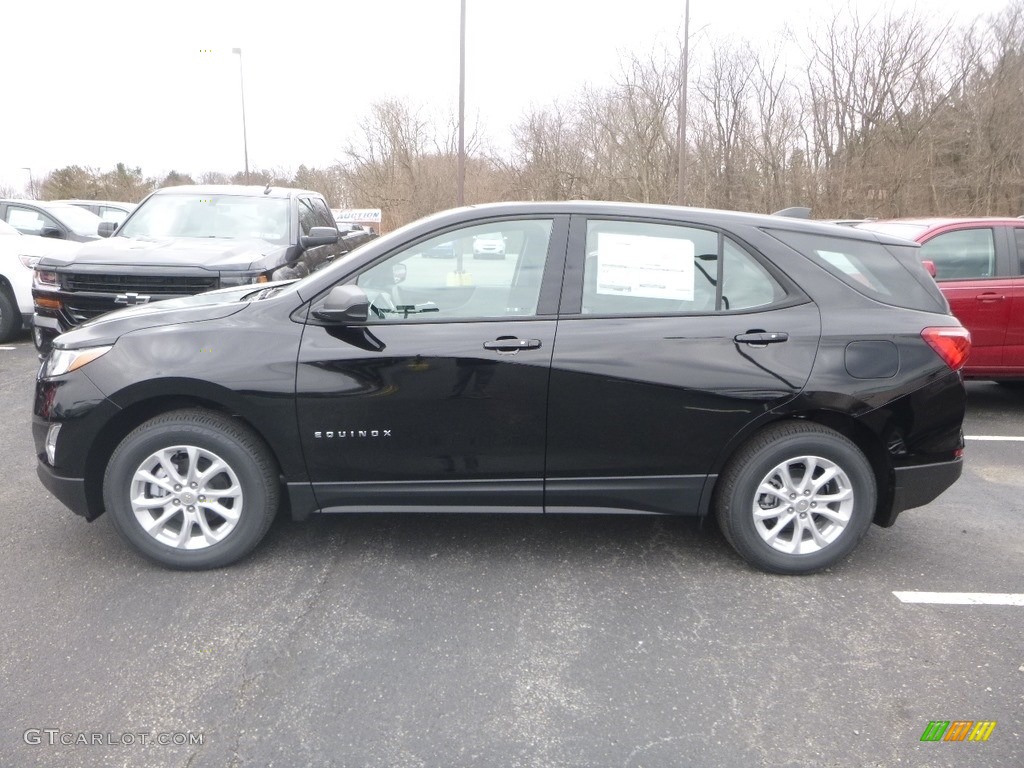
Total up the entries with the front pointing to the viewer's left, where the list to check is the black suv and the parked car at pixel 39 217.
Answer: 1

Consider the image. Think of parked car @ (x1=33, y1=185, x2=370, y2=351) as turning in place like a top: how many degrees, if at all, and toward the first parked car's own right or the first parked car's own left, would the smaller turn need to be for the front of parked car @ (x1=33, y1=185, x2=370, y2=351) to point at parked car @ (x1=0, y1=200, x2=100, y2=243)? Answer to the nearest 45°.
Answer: approximately 135° to the first parked car's own right

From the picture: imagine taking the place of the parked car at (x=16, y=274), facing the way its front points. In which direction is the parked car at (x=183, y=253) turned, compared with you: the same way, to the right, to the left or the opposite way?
to the right

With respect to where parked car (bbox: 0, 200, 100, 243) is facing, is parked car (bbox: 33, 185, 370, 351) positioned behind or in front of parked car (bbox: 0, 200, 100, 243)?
in front

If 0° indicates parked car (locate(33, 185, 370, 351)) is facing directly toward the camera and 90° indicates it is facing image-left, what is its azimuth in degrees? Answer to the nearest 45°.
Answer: approximately 45°

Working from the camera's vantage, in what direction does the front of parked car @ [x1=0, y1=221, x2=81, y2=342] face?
facing the viewer and to the right of the viewer

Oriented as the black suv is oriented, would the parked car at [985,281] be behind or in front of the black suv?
behind

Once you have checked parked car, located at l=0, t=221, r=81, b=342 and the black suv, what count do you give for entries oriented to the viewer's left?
1

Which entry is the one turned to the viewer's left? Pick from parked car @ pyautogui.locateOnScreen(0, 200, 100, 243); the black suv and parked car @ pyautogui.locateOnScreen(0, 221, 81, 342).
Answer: the black suv

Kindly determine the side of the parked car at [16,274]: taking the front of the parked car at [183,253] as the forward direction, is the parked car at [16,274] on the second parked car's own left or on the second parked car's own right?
on the second parked car's own right

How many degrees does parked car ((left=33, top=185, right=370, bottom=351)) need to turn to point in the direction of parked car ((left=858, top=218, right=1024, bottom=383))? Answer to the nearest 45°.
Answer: approximately 90° to its left

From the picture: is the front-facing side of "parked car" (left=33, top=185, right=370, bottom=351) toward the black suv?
no

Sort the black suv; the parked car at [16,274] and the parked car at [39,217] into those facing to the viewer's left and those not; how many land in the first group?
1

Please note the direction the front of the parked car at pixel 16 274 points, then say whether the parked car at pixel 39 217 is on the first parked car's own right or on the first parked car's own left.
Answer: on the first parked car's own left

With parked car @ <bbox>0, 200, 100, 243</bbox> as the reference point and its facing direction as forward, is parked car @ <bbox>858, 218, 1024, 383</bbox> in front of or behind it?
in front

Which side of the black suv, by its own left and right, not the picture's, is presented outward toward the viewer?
left
